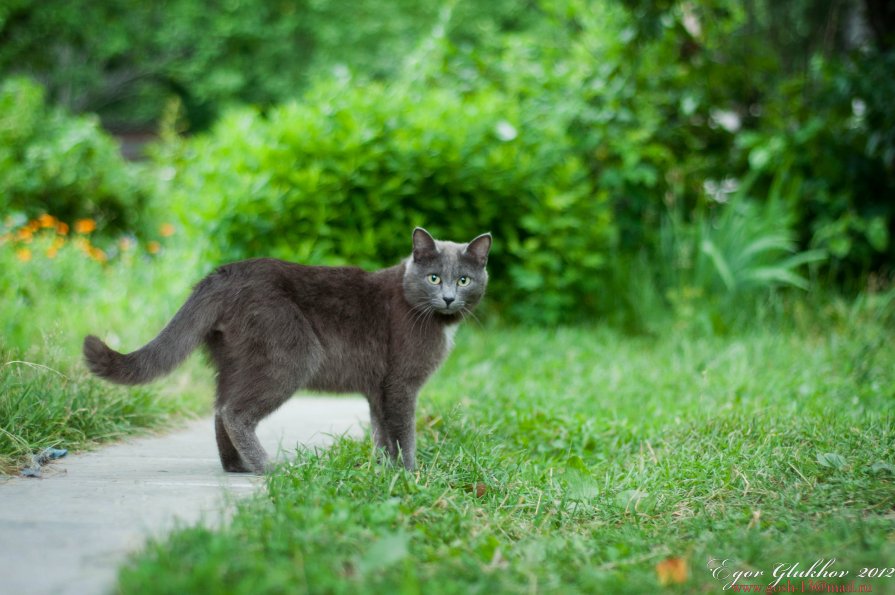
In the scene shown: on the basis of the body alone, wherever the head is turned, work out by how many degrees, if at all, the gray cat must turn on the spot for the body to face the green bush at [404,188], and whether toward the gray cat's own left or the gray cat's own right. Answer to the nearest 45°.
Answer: approximately 90° to the gray cat's own left

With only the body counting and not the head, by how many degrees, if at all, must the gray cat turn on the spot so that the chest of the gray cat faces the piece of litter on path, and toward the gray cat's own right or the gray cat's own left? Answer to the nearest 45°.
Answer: approximately 180°

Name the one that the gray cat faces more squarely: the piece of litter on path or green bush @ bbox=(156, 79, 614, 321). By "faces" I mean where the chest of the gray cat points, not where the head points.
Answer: the green bush

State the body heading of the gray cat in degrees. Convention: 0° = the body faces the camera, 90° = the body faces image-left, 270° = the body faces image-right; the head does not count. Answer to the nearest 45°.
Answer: approximately 270°

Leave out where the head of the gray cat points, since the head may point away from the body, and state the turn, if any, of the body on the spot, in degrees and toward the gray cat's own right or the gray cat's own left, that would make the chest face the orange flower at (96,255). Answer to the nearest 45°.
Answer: approximately 90° to the gray cat's own left

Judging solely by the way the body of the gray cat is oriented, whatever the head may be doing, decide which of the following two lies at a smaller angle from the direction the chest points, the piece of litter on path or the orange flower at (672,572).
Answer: the orange flower
